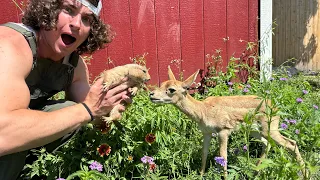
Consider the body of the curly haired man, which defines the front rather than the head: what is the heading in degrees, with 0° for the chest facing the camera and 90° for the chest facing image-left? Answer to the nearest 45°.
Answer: approximately 315°
